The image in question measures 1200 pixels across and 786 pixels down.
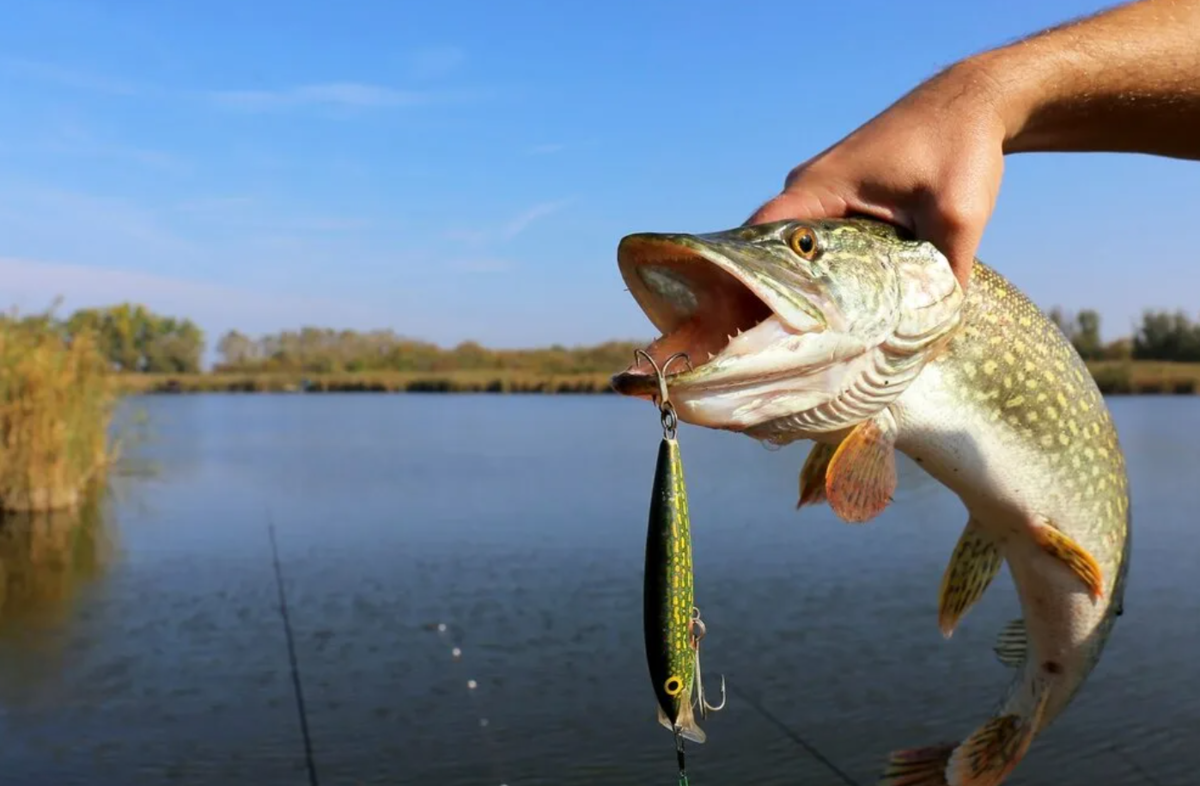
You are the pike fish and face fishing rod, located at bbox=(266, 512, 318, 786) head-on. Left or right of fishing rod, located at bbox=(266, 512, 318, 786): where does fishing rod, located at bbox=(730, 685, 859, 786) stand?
right

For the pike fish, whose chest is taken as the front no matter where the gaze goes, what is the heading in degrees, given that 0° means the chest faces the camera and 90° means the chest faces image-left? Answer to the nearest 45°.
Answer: approximately 90°

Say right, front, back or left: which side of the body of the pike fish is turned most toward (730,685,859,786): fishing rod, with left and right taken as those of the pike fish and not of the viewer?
right
